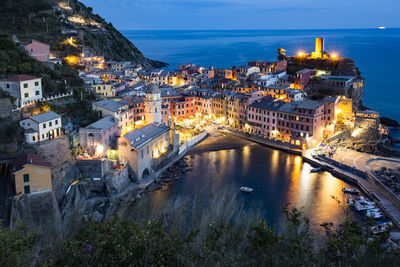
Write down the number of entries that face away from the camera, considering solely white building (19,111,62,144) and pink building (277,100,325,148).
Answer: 0

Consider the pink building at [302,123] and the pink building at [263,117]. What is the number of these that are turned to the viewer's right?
0

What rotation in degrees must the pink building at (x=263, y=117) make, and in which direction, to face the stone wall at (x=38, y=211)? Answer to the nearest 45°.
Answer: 0° — it already faces it

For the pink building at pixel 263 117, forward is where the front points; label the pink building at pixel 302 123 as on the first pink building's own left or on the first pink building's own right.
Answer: on the first pink building's own left

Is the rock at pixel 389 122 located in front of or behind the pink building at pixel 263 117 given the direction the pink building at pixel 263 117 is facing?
behind

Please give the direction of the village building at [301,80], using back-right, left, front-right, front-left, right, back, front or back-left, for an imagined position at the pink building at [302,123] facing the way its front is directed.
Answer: back-right

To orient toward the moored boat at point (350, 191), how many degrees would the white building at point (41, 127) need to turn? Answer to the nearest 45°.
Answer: approximately 45° to its left

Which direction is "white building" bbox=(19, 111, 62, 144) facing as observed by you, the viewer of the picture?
facing the viewer and to the right of the viewer

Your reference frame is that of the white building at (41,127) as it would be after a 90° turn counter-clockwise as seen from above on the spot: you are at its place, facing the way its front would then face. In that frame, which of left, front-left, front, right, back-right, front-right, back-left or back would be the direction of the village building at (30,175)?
back-right

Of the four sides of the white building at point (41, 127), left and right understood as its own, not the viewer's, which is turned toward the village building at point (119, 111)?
left

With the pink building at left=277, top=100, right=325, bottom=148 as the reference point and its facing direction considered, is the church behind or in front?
in front

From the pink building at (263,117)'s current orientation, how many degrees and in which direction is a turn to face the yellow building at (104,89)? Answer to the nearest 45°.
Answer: approximately 45° to its right
